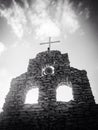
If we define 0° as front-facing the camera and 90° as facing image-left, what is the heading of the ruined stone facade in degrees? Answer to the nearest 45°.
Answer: approximately 0°
